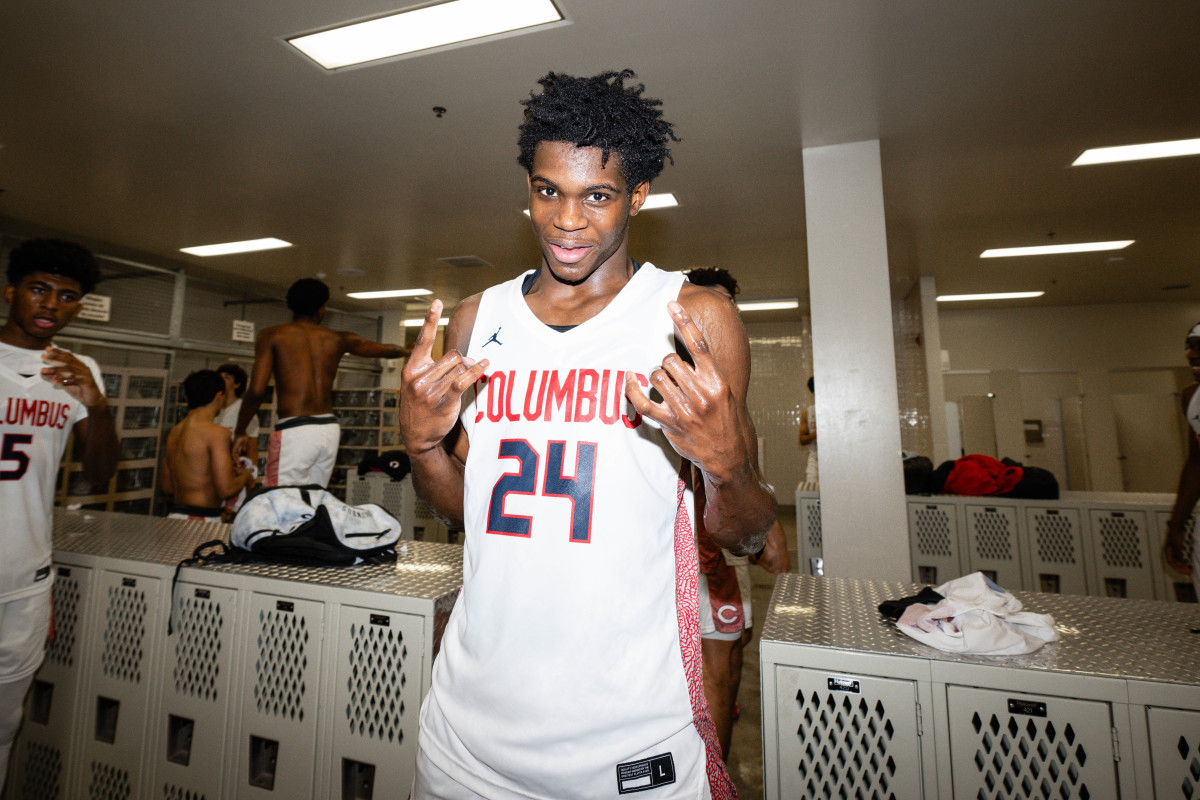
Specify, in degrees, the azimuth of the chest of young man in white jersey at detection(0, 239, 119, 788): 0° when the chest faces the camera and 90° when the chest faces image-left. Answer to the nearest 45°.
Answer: approximately 0°

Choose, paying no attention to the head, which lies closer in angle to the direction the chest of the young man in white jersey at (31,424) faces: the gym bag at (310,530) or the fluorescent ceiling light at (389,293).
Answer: the gym bag

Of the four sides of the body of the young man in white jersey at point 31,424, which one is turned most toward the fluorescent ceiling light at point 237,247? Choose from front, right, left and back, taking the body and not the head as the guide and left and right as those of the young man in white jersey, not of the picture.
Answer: back

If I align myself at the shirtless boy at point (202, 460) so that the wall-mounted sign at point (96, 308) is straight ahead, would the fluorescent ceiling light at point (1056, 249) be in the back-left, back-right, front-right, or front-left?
back-right

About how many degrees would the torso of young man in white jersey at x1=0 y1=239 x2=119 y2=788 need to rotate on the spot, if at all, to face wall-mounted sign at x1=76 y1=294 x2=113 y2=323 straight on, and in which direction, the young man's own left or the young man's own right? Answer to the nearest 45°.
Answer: approximately 180°

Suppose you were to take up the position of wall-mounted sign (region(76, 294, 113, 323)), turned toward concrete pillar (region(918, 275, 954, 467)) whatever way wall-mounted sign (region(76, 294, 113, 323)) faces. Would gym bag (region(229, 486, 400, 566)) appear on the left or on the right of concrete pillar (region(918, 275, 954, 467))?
right

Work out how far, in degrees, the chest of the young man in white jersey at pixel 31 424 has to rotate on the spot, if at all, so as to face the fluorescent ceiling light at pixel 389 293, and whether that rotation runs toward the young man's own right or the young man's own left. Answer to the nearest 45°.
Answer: approximately 135° to the young man's own left

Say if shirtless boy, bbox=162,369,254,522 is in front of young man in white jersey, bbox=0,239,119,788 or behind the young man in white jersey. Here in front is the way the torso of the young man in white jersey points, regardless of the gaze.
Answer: behind

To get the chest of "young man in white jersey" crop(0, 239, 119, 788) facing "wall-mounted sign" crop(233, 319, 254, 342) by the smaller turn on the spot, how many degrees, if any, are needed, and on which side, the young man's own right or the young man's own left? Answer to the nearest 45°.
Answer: approximately 180°

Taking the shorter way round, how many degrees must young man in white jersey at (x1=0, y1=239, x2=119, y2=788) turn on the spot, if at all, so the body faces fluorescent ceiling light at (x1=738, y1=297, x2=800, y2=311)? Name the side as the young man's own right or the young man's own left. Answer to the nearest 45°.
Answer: approximately 90° to the young man's own left
